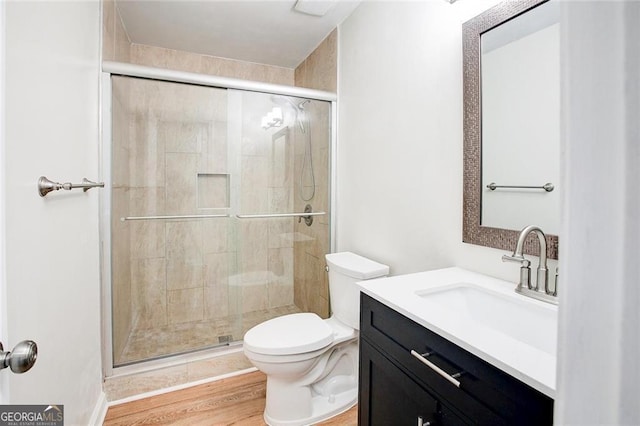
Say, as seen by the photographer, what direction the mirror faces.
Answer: facing the viewer and to the left of the viewer

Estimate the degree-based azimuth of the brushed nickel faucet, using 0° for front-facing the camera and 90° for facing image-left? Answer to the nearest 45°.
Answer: approximately 45°

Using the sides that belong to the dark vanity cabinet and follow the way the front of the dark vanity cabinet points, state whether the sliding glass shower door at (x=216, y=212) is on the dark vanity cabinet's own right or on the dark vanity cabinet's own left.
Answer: on the dark vanity cabinet's own right

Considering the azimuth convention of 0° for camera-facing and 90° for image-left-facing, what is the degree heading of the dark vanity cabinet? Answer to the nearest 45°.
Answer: approximately 45°

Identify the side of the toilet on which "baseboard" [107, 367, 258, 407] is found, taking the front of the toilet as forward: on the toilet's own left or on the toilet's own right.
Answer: on the toilet's own right

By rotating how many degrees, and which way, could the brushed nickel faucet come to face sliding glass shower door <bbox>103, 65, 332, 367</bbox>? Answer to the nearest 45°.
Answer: approximately 45° to its right

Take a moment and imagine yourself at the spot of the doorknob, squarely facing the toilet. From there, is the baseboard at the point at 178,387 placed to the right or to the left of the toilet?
left

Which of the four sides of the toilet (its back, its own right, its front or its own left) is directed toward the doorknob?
front

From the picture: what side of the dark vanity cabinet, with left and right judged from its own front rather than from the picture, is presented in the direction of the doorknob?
front

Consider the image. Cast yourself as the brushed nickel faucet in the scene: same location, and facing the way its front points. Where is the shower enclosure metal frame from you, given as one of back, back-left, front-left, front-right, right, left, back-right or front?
front-right

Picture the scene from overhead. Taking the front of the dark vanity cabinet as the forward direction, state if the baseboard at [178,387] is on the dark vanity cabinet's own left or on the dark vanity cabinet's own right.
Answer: on the dark vanity cabinet's own right

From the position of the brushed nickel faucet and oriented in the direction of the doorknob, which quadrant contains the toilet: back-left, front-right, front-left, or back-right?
front-right

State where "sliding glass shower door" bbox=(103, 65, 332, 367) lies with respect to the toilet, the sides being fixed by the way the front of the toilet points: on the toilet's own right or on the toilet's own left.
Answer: on the toilet's own right

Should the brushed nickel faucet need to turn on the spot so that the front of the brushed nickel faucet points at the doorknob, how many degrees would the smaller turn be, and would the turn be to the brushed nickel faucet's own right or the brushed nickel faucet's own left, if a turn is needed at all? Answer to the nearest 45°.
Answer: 0° — it already faces it

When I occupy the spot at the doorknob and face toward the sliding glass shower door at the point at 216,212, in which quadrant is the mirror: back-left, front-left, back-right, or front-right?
front-right

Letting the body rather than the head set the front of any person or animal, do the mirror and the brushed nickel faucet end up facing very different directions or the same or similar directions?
same or similar directions

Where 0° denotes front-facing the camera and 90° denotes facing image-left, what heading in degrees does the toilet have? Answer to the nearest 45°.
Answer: approximately 45°
